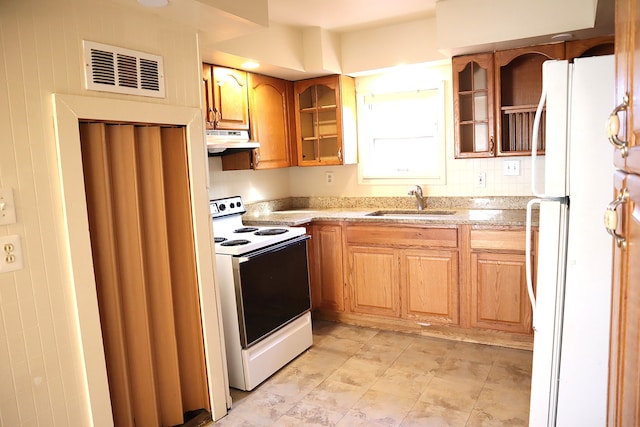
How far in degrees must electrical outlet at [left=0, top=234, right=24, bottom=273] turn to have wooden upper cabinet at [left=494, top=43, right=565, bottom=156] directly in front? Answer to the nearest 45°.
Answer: approximately 90° to its left

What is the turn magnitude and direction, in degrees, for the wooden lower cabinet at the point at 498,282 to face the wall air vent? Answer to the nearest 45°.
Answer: approximately 45° to its right

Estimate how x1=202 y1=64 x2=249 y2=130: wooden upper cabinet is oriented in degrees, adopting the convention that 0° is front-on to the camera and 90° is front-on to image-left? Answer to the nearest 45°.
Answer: approximately 315°

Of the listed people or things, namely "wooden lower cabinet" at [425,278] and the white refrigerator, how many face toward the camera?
1

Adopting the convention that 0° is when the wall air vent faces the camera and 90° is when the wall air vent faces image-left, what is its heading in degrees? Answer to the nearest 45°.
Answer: approximately 315°

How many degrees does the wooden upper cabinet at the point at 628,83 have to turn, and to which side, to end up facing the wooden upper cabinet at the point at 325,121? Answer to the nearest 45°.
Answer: approximately 90° to its right

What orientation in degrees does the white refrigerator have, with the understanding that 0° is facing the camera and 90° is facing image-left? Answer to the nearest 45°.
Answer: approximately 90°
